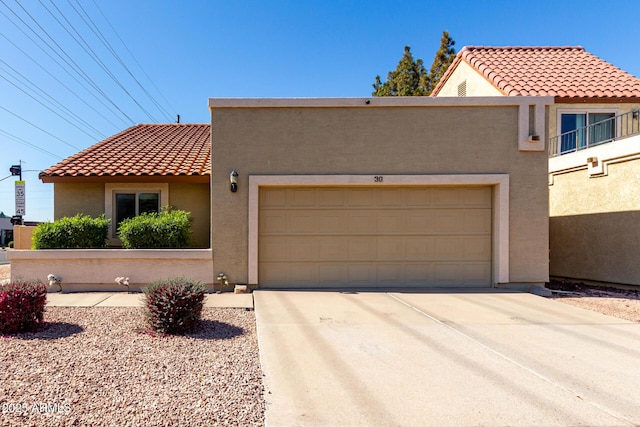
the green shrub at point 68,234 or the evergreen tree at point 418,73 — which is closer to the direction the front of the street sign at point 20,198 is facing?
the green shrub

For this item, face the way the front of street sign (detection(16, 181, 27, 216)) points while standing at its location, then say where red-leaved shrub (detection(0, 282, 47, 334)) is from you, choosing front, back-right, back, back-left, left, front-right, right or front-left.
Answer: front

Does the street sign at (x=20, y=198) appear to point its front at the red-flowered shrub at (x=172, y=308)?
yes

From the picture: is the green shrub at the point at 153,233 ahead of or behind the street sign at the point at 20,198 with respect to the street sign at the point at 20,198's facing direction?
ahead

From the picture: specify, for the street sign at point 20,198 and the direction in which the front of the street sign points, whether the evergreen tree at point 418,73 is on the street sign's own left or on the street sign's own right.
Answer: on the street sign's own left

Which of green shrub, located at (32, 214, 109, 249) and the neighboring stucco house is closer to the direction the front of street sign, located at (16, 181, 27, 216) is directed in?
the green shrub

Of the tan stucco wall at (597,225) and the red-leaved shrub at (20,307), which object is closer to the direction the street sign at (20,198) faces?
the red-leaved shrub

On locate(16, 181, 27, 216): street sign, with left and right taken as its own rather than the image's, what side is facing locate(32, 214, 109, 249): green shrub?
front

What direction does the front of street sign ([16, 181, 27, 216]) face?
toward the camera

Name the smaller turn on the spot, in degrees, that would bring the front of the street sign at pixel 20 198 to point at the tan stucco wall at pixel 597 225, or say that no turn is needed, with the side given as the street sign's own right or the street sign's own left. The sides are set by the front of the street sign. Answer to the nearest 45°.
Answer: approximately 45° to the street sign's own left
